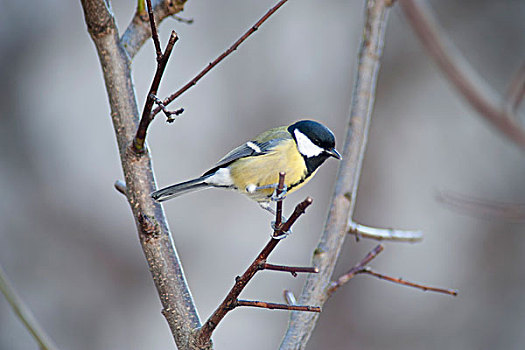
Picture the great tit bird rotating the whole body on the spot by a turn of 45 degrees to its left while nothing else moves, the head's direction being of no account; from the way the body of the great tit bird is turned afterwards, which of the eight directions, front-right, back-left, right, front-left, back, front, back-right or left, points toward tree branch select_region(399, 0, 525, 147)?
front

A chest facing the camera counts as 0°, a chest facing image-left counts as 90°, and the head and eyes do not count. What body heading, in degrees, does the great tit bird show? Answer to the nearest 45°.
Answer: approximately 270°
